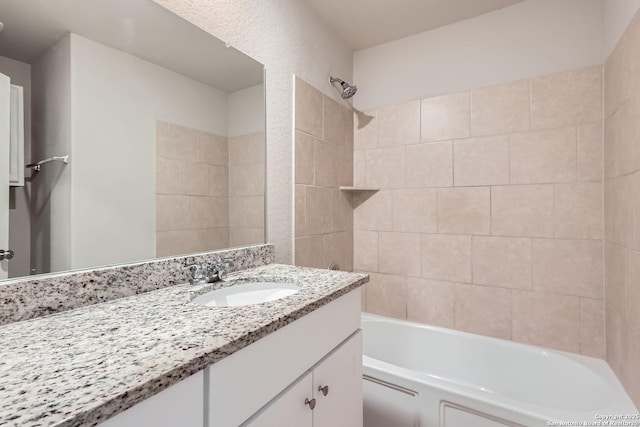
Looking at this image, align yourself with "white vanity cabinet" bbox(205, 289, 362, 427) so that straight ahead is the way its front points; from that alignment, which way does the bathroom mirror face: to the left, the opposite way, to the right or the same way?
the same way

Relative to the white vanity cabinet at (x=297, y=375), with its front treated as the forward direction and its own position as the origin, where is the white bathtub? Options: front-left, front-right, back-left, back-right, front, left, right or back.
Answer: left

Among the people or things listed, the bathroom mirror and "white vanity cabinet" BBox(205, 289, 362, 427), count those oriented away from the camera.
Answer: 0

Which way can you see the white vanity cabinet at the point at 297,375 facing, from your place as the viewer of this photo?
facing the viewer and to the right of the viewer

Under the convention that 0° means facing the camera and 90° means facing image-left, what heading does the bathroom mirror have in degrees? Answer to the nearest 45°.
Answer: approximately 315°

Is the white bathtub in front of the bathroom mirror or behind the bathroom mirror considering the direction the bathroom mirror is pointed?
in front
